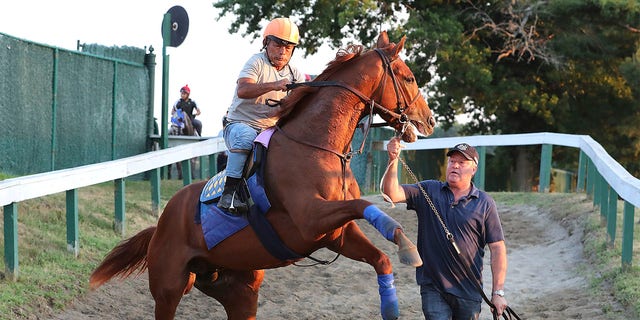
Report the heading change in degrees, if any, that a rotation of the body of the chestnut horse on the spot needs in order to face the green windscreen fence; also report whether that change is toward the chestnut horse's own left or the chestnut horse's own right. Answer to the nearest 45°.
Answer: approximately 135° to the chestnut horse's own left

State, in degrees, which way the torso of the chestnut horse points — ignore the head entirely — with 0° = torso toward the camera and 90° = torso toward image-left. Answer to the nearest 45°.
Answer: approximately 270°

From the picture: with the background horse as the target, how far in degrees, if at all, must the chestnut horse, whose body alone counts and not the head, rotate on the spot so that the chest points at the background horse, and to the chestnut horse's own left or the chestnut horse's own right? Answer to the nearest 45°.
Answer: approximately 90° to the chestnut horse's own left

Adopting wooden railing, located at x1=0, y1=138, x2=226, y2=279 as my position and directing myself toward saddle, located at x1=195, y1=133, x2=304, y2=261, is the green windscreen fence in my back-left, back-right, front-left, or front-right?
back-left

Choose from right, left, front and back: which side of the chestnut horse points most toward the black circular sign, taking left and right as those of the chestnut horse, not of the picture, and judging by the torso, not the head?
left

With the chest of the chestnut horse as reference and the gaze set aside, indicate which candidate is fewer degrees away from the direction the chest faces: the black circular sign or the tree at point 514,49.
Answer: the tree
